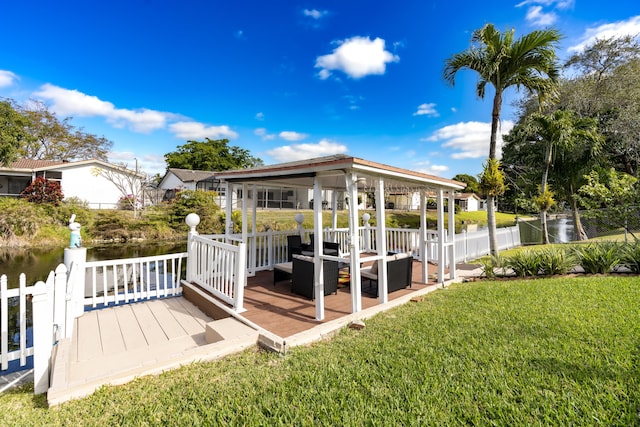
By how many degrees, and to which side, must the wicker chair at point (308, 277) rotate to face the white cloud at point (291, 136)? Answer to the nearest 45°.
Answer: approximately 45° to its left

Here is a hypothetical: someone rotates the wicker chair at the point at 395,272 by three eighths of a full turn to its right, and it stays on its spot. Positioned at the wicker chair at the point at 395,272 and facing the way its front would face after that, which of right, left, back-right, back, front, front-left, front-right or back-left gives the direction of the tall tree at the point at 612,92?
front-left

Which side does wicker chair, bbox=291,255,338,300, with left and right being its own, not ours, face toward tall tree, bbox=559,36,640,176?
front

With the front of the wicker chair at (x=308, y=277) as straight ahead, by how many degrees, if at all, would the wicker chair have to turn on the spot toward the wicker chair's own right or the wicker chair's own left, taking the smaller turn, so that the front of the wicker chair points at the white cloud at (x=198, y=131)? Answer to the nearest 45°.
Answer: approximately 90° to the wicker chair's own left

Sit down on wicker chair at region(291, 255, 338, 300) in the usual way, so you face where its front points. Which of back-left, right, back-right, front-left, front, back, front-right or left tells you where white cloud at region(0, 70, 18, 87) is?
left

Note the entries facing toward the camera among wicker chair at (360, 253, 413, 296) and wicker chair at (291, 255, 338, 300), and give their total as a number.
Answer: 0

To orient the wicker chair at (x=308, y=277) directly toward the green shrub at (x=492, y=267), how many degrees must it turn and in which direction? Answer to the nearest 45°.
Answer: approximately 45° to its right

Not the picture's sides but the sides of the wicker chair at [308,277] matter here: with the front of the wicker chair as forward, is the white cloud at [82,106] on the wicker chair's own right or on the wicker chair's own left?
on the wicker chair's own left

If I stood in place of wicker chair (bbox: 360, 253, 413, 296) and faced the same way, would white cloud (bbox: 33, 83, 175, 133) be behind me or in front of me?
in front

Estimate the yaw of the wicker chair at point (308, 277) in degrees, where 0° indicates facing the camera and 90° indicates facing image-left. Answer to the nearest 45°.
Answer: approximately 225°

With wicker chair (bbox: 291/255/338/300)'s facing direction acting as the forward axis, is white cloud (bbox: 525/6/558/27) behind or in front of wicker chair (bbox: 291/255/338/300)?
in front
